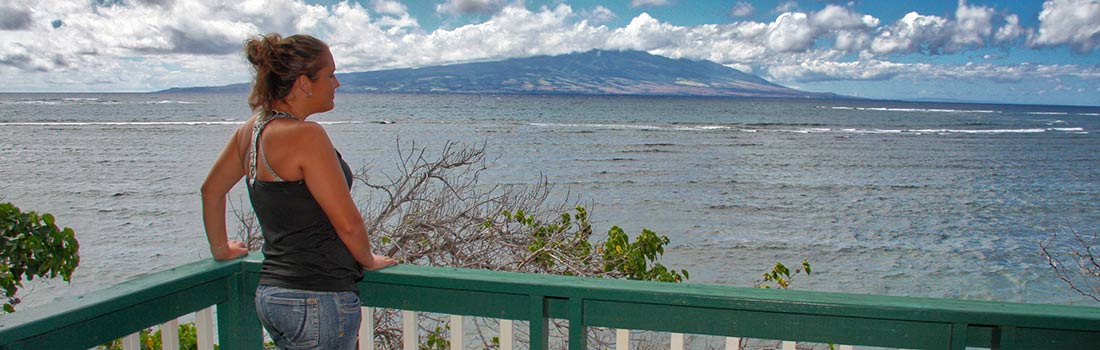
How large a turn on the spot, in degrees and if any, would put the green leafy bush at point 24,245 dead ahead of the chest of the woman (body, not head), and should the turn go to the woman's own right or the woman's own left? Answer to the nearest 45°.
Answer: approximately 90° to the woman's own left

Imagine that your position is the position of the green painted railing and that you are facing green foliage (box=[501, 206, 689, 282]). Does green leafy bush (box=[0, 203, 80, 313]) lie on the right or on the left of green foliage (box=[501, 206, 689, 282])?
left

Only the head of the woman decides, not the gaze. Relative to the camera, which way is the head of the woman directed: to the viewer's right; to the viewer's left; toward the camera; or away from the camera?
to the viewer's right

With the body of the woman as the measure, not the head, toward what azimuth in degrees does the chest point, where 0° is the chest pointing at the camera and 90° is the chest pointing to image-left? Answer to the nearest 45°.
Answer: approximately 225°

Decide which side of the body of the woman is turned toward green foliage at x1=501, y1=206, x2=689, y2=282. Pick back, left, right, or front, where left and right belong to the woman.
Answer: front

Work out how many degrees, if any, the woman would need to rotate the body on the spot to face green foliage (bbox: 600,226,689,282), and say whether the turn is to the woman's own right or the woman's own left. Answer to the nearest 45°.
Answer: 0° — they already face it

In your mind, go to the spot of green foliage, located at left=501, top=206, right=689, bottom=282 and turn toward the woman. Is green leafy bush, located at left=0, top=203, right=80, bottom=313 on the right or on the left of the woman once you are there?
right
